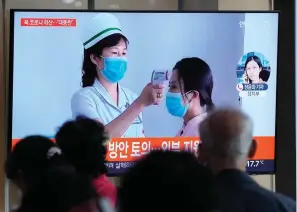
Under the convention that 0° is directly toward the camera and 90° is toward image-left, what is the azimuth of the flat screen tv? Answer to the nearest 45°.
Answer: approximately 0°
